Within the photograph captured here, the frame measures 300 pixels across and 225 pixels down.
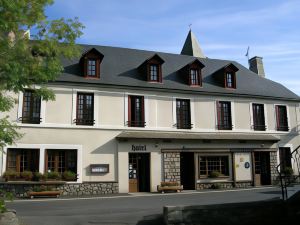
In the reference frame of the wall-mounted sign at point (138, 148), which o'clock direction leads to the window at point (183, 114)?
The window is roughly at 8 o'clock from the wall-mounted sign.

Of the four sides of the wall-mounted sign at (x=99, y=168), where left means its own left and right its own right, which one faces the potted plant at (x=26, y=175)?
right

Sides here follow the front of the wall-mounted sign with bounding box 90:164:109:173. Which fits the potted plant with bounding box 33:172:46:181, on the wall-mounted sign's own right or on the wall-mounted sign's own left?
on the wall-mounted sign's own right

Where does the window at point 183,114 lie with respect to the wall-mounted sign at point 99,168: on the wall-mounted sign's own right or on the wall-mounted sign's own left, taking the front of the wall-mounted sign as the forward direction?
on the wall-mounted sign's own left

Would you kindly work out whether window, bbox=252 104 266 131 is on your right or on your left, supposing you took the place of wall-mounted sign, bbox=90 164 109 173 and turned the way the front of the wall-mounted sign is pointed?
on your left

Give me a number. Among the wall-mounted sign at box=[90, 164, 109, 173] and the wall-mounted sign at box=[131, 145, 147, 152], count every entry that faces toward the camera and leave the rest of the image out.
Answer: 2

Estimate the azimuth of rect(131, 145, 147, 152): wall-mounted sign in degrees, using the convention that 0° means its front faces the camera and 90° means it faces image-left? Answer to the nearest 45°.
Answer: approximately 0°
